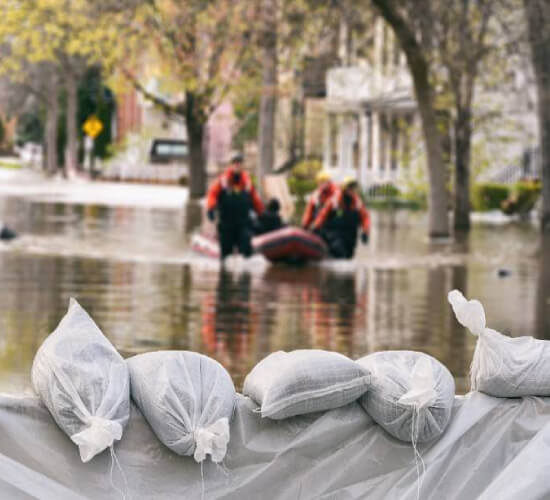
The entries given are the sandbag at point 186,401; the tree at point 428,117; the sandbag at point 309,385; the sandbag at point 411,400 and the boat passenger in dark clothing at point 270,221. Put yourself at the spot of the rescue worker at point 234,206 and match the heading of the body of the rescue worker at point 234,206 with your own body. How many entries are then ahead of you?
3

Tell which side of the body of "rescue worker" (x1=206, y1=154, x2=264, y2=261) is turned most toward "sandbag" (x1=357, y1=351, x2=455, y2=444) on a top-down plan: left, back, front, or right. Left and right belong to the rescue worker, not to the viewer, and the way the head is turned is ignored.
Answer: front

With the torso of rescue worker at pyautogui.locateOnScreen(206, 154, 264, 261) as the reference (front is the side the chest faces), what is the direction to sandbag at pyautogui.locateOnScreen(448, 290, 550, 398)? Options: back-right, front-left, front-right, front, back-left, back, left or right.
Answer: front

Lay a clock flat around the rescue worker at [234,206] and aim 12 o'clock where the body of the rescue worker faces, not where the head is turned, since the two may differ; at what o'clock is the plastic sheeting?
The plastic sheeting is roughly at 12 o'clock from the rescue worker.

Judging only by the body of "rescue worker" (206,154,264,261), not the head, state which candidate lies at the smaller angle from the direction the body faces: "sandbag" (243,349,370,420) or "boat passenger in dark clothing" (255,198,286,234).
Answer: the sandbag

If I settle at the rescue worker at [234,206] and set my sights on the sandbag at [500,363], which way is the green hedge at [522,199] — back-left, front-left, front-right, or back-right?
back-left

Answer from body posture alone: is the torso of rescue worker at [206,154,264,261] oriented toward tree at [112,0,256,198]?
no

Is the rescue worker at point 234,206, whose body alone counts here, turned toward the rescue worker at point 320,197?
no

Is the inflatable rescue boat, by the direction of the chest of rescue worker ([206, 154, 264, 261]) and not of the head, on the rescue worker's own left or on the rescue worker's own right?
on the rescue worker's own left

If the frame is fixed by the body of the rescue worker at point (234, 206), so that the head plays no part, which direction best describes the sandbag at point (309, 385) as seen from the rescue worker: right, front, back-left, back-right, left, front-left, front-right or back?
front

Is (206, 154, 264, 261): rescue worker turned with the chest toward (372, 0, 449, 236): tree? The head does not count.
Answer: no

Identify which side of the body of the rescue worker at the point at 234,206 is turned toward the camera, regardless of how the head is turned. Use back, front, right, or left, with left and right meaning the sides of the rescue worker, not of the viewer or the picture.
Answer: front

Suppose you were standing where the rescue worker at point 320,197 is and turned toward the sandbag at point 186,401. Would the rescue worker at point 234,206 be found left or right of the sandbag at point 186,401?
right

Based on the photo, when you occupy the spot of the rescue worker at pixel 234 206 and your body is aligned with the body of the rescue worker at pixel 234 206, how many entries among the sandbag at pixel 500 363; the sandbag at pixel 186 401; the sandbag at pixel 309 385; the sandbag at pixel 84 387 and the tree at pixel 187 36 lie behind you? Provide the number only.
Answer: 1

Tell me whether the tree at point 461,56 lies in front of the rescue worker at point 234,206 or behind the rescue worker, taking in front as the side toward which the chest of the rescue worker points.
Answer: behind

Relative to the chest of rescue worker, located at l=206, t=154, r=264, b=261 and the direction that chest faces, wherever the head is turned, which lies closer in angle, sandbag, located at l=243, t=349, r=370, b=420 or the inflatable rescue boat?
the sandbag

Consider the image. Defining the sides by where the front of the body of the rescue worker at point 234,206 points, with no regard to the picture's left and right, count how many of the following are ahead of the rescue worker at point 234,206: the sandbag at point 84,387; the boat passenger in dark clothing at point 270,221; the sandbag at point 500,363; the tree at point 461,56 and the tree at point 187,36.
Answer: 2

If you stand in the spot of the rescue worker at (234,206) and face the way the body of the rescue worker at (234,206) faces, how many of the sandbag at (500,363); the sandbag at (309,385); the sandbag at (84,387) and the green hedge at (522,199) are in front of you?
3

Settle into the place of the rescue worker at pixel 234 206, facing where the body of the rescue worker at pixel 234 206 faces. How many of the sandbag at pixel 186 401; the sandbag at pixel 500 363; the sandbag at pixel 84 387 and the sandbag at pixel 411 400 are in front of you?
4
